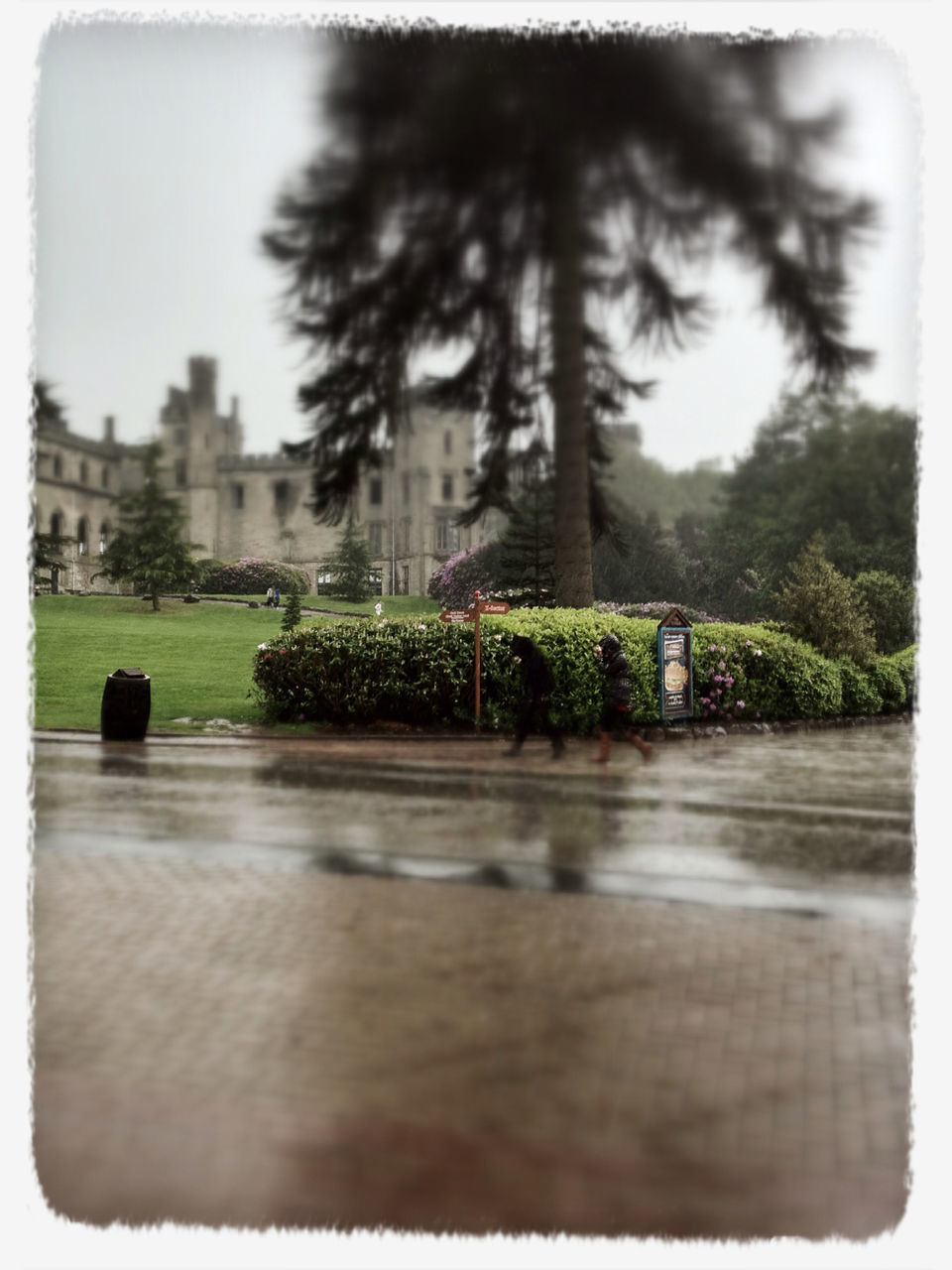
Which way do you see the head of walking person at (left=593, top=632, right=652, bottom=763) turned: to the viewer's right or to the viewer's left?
to the viewer's left

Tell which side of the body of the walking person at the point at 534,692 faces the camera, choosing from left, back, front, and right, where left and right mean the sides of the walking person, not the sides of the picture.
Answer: left

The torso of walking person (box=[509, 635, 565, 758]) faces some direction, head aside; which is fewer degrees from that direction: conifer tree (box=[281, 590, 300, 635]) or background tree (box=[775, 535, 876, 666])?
the conifer tree

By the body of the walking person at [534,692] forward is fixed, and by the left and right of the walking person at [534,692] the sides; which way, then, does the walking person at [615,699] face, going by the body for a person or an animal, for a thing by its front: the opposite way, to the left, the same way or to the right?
the same way

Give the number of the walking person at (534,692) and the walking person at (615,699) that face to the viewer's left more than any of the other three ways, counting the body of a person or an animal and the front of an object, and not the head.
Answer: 2

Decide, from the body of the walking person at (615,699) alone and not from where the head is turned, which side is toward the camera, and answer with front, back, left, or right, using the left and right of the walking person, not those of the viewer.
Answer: left
